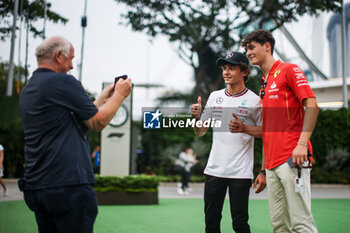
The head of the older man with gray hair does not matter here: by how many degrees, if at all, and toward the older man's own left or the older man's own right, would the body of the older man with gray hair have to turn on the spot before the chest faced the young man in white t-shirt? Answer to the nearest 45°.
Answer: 0° — they already face them

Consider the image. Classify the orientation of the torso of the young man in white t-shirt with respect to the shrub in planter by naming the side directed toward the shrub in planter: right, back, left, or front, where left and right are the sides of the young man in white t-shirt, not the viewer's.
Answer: right

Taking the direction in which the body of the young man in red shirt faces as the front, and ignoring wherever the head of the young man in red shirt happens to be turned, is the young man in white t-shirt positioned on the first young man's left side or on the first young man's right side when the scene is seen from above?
on the first young man's right side

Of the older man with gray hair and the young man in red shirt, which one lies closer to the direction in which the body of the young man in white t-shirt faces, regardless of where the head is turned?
the older man with gray hair

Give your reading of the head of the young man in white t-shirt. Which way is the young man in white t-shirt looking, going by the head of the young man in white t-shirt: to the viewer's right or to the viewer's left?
to the viewer's left

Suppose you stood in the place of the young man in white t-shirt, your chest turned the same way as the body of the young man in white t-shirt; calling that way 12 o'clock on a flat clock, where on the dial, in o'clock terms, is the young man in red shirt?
The young man in red shirt is roughly at 9 o'clock from the young man in white t-shirt.

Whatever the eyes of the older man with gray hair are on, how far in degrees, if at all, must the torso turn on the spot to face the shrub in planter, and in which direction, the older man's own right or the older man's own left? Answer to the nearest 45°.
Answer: approximately 45° to the older man's own left

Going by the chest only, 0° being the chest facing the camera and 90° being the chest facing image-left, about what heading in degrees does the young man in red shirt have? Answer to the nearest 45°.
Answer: approximately 45°

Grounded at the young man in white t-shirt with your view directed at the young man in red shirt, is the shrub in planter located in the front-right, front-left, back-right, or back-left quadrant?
back-left

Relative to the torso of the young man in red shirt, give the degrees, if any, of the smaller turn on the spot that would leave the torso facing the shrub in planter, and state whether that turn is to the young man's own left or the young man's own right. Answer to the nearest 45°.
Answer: approximately 90° to the young man's own right

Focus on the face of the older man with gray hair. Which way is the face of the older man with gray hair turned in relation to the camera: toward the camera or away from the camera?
away from the camera

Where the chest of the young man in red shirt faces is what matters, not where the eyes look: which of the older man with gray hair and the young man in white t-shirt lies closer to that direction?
the older man with gray hair
